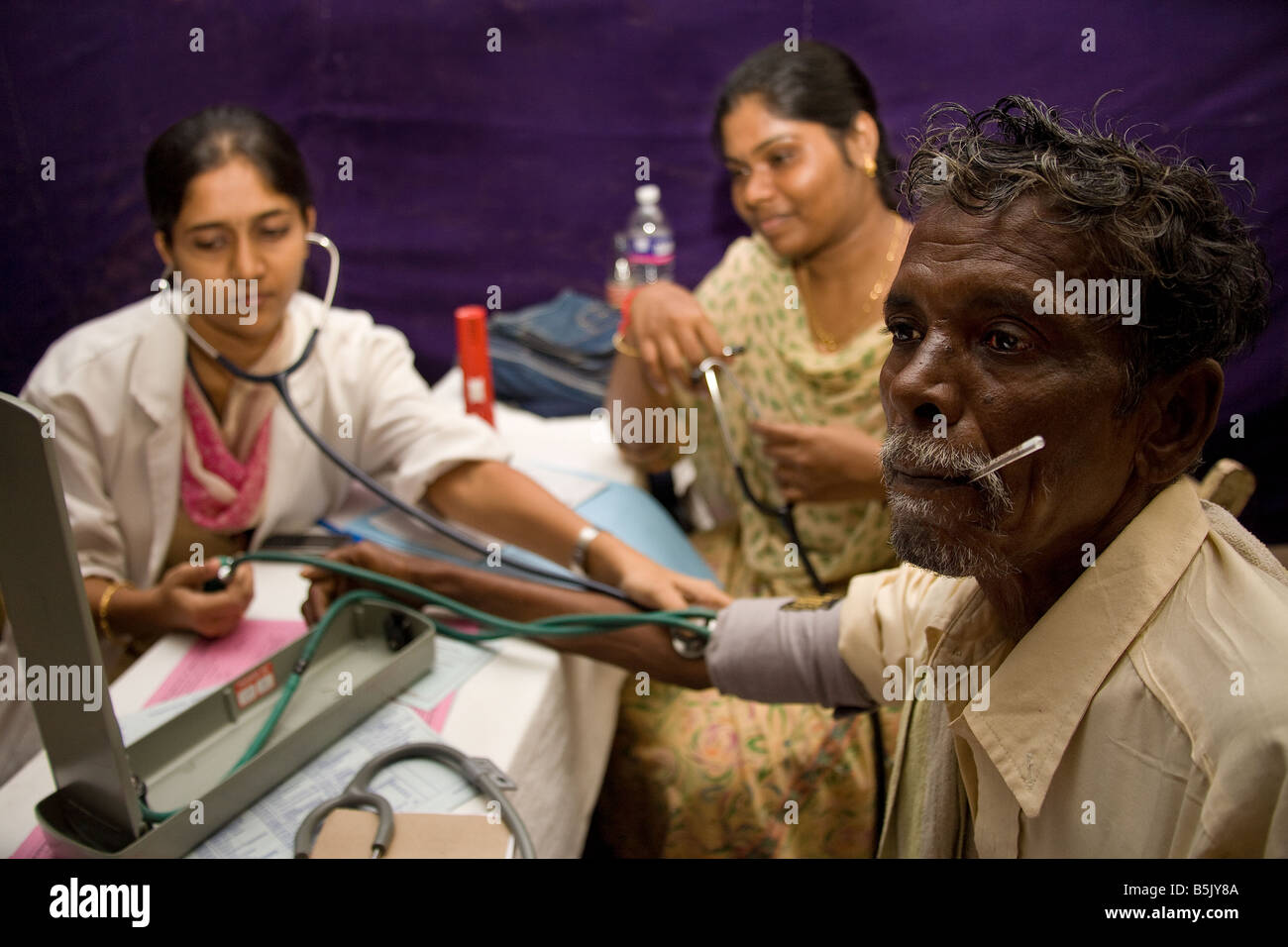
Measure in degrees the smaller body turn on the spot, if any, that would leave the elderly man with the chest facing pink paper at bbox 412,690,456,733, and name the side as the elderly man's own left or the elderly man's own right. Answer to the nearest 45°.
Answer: approximately 90° to the elderly man's own right

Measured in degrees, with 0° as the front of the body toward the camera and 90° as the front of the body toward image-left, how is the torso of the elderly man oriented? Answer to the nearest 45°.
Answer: approximately 45°

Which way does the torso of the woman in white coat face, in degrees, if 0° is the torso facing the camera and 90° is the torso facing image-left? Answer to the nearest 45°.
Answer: approximately 0°

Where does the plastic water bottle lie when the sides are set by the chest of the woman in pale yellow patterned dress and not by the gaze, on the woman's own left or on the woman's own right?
on the woman's own right

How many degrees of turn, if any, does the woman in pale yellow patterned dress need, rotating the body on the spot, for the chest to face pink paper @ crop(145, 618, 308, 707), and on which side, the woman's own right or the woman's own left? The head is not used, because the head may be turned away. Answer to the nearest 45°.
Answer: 0° — they already face it
